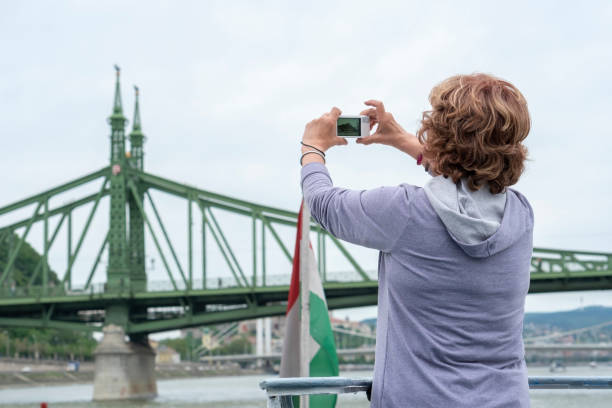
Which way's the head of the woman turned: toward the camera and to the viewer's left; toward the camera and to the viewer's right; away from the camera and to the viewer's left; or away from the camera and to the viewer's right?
away from the camera and to the viewer's left

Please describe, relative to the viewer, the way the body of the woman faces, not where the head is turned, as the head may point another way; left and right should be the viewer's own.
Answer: facing away from the viewer and to the left of the viewer

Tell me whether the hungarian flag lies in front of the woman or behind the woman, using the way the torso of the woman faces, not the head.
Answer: in front
